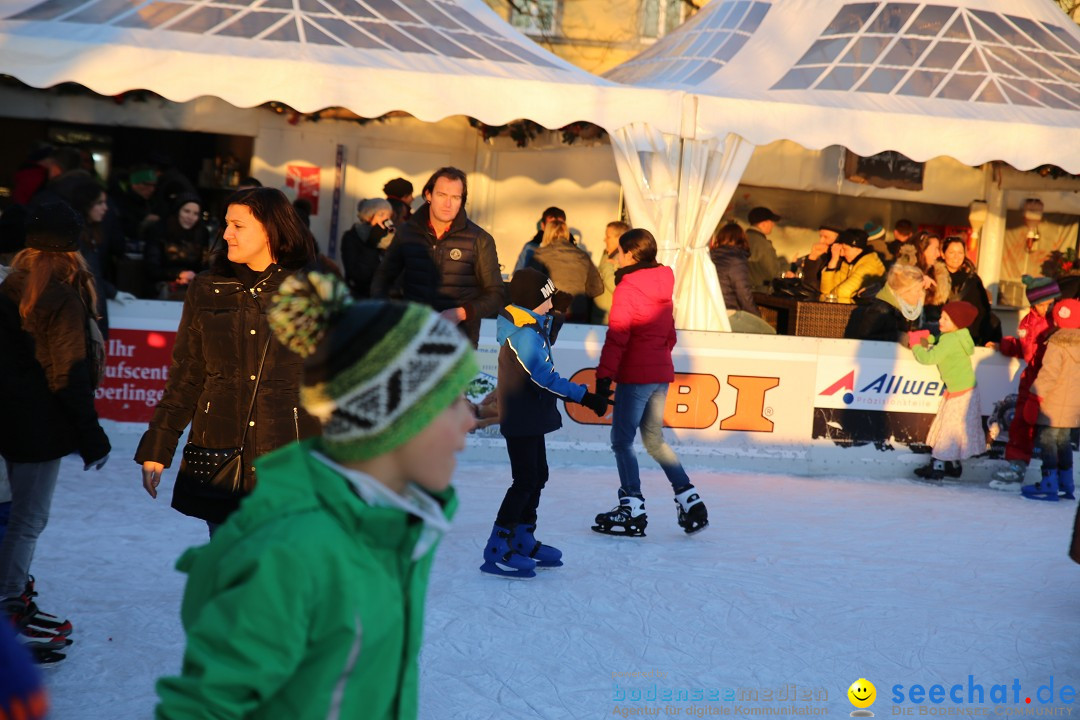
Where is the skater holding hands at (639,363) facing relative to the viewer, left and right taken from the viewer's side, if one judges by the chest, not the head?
facing away from the viewer and to the left of the viewer

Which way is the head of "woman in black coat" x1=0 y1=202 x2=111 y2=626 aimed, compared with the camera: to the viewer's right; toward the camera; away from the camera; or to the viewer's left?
away from the camera

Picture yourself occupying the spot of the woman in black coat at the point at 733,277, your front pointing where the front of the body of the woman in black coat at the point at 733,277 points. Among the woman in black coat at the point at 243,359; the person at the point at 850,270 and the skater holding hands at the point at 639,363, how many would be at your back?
2

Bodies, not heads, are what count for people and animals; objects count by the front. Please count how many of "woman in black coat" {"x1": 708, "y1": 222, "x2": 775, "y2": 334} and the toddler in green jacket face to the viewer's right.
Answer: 0

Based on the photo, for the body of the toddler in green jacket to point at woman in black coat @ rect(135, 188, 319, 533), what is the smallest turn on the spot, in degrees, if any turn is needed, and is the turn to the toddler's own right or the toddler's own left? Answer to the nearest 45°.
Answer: approximately 90° to the toddler's own left

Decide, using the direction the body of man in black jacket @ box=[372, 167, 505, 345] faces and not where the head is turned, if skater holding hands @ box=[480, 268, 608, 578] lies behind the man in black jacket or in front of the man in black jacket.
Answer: in front

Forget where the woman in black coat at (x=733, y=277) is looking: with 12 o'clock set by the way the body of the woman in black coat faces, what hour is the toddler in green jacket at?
The toddler in green jacket is roughly at 4 o'clock from the woman in black coat.

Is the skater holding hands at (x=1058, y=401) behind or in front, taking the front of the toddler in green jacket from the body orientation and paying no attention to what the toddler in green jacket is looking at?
behind

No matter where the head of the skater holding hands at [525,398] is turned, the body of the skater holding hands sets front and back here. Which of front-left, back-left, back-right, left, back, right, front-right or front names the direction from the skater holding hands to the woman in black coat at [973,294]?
front-left

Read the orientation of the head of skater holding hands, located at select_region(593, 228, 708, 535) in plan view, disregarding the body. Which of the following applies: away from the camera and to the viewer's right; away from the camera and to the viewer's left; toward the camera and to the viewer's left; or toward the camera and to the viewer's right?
away from the camera and to the viewer's left

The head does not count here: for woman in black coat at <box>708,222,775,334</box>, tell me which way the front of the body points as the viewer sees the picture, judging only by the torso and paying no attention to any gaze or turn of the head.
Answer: away from the camera

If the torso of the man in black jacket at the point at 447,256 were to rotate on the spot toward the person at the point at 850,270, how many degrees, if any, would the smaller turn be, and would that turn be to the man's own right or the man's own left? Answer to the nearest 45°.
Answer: approximately 135° to the man's own left

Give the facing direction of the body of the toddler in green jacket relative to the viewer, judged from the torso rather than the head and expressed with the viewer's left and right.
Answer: facing to the left of the viewer

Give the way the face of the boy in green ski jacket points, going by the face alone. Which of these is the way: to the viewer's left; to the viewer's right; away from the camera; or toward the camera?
to the viewer's right

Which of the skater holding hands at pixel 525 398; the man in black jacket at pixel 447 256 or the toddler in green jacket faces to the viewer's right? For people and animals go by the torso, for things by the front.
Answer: the skater holding hands
